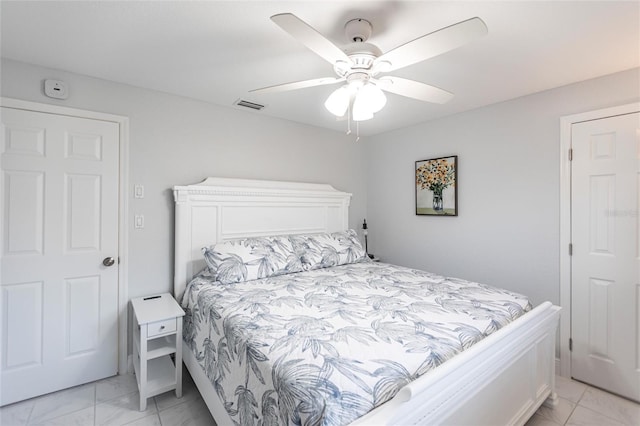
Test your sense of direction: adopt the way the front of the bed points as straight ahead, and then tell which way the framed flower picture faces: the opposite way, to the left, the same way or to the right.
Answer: to the right

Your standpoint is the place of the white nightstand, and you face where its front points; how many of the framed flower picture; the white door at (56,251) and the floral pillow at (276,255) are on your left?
2

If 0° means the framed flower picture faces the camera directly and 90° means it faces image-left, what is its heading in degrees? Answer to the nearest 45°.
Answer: approximately 45°

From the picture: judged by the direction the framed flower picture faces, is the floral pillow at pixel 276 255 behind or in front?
in front

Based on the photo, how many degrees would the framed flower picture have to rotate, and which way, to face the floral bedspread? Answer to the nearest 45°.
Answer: approximately 45° to its left

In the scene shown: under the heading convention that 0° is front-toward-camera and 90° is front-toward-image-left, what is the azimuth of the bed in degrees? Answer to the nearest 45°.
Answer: approximately 315°

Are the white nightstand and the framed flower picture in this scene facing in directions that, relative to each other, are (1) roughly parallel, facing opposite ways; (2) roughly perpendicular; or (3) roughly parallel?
roughly perpendicular

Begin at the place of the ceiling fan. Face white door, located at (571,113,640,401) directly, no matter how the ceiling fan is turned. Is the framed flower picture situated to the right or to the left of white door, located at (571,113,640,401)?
left

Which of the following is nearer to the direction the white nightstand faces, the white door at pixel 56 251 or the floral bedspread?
the floral bedspread

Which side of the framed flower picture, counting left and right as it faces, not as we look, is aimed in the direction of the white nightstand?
front

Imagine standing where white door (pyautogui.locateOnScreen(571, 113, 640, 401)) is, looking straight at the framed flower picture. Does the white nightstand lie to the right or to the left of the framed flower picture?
left

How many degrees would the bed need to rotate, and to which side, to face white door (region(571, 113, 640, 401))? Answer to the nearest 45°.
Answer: approximately 90° to its left

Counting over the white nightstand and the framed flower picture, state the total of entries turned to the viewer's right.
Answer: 0
